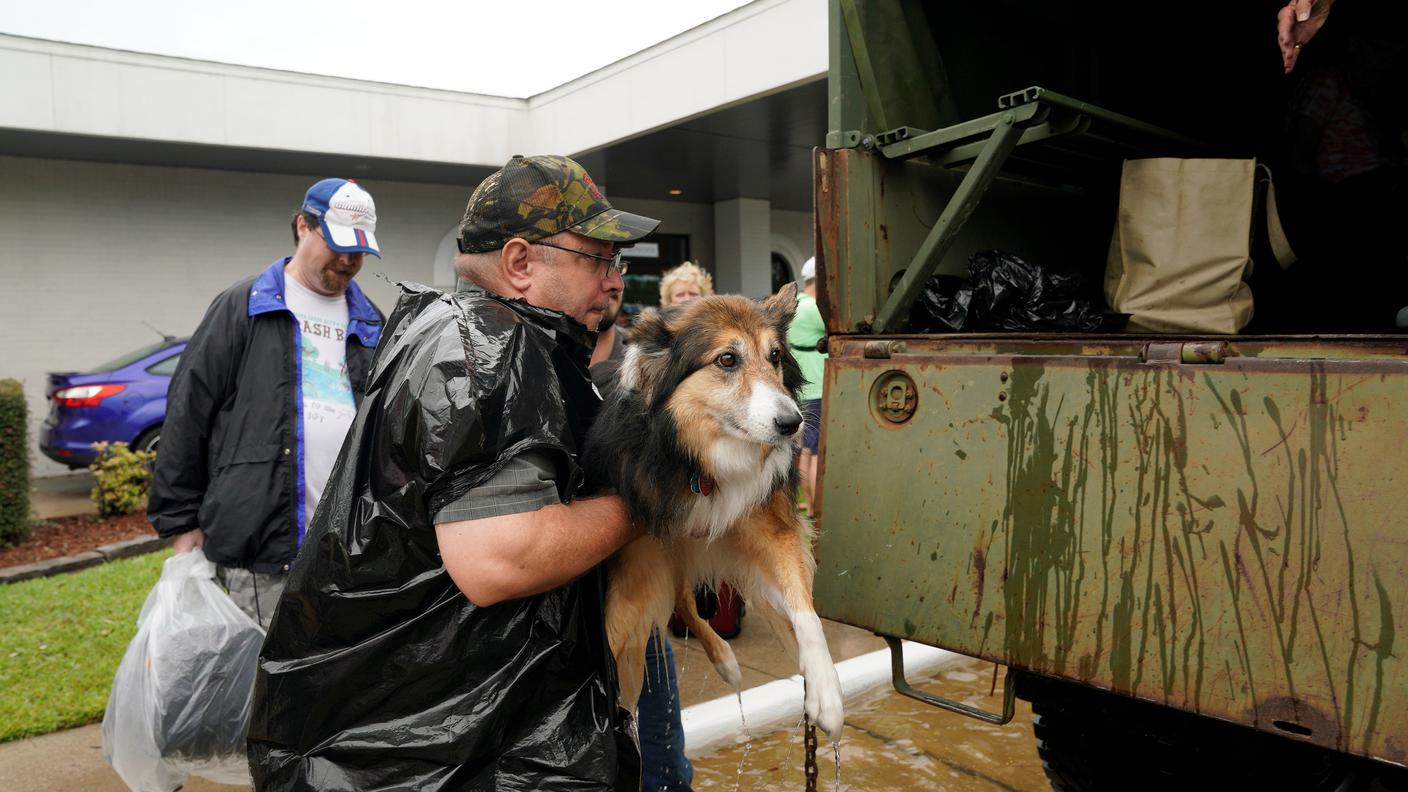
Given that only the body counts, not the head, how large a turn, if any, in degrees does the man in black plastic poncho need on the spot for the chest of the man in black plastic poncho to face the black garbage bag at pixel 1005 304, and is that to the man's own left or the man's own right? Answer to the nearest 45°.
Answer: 0° — they already face it

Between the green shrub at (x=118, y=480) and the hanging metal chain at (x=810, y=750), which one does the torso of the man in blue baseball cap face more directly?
the hanging metal chain

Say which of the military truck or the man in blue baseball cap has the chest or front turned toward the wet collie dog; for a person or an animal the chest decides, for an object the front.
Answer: the man in blue baseball cap

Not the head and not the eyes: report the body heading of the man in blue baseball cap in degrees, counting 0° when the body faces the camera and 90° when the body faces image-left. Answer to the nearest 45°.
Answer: approximately 315°

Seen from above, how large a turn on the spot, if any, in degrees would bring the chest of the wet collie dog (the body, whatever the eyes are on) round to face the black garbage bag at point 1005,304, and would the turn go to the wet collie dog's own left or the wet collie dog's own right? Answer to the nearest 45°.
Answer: approximately 90° to the wet collie dog's own left

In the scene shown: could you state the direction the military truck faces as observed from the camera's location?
facing away from the viewer and to the right of the viewer

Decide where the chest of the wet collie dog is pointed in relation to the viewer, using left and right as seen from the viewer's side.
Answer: facing the viewer and to the right of the viewer

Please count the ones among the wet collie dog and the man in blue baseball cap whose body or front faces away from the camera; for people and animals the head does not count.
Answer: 0

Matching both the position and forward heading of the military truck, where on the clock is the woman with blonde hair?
The woman with blonde hair is roughly at 9 o'clock from the military truck.

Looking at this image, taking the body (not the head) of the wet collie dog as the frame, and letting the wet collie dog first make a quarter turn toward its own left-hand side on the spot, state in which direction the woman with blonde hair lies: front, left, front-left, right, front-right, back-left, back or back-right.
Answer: front-left

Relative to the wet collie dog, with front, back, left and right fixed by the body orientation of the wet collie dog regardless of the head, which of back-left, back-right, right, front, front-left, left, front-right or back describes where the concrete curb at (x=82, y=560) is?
back

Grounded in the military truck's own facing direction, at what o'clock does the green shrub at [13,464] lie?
The green shrub is roughly at 8 o'clock from the military truck.

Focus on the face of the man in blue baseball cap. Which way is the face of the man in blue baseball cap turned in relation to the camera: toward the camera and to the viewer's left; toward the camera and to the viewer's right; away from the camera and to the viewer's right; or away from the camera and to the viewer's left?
toward the camera and to the viewer's right

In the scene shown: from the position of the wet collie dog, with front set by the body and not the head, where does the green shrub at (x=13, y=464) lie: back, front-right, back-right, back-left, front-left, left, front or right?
back

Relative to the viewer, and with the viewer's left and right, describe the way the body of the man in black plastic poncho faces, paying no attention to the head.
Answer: facing to the right of the viewer

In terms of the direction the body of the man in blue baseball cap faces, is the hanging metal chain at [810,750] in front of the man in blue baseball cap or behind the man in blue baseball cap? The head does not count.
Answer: in front

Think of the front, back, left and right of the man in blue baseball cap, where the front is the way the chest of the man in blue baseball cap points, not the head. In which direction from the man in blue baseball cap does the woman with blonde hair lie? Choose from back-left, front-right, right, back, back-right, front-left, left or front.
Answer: left
